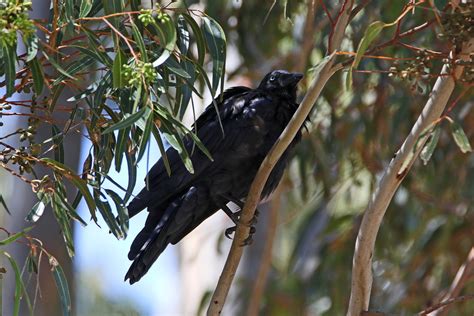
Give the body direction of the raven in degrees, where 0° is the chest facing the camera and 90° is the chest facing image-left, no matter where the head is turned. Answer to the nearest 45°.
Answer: approximately 270°

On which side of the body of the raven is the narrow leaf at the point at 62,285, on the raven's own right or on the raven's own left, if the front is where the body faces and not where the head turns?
on the raven's own right

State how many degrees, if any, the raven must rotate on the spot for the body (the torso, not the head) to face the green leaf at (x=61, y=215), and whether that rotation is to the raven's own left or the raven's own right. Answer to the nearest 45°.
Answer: approximately 135° to the raven's own right

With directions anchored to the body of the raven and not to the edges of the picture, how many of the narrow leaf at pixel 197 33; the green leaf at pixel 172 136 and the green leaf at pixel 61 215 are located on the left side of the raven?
0

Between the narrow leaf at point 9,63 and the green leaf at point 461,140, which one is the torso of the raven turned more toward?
the green leaf
